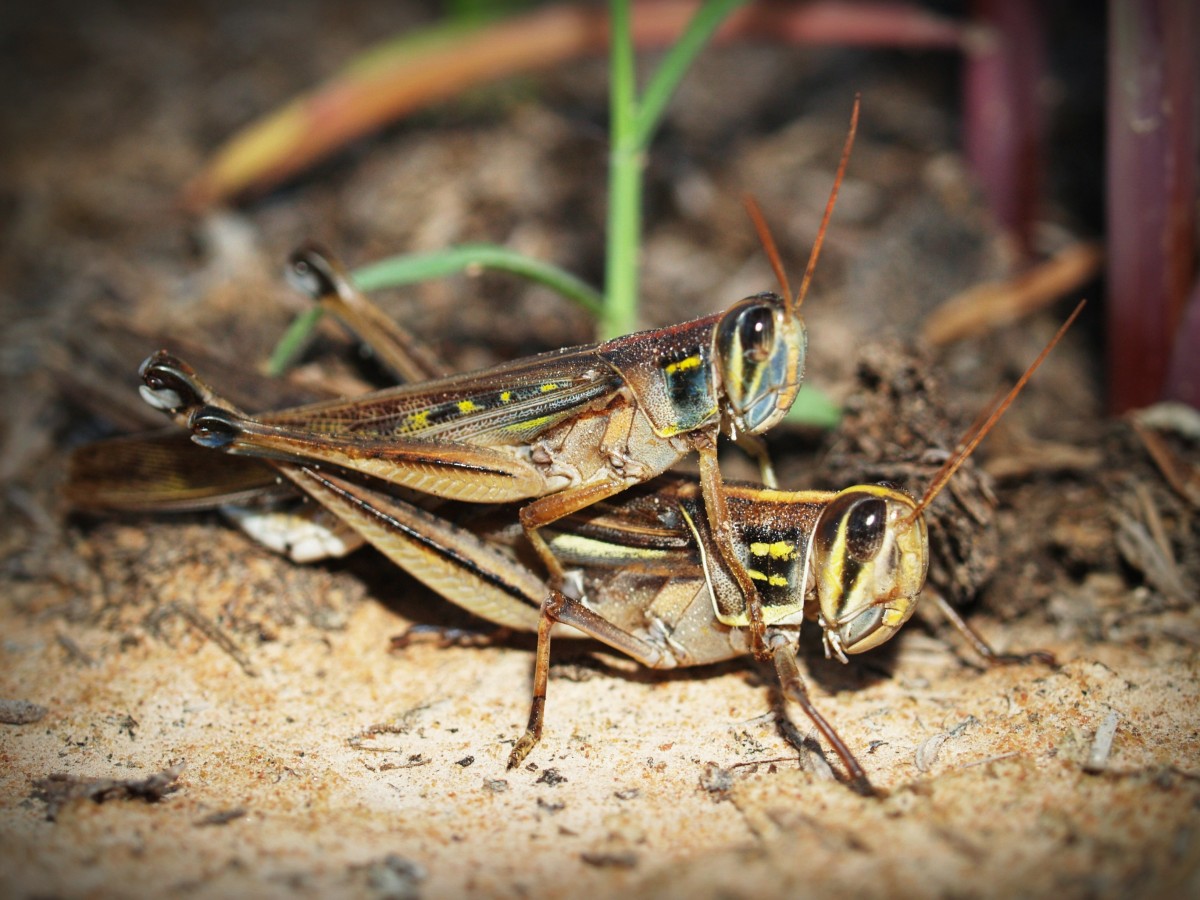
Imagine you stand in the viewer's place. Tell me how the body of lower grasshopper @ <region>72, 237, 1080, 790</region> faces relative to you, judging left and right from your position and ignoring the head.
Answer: facing to the right of the viewer

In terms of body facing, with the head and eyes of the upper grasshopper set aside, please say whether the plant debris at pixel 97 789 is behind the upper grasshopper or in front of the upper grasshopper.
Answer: behind

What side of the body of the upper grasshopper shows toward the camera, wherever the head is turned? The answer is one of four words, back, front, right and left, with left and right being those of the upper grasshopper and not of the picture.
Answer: right

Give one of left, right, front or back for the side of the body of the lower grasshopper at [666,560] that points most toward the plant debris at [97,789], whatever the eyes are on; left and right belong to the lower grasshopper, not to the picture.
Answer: back
